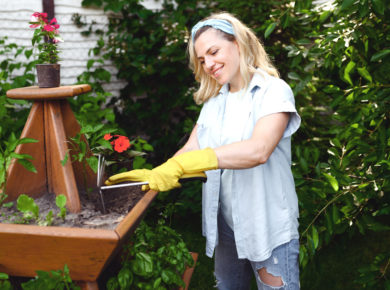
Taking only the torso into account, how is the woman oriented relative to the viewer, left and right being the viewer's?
facing the viewer and to the left of the viewer

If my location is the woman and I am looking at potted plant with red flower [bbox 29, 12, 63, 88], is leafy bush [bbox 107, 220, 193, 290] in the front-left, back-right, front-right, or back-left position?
front-left

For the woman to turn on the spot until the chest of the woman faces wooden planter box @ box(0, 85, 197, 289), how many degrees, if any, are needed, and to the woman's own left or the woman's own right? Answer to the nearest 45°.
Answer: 0° — they already face it

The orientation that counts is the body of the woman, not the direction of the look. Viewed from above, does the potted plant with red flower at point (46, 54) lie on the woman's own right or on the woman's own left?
on the woman's own right

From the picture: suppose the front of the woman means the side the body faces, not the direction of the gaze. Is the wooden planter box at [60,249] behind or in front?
in front

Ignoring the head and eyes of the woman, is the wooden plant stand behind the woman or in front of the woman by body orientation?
in front

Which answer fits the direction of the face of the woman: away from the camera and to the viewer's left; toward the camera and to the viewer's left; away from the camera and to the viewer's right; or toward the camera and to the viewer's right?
toward the camera and to the viewer's left

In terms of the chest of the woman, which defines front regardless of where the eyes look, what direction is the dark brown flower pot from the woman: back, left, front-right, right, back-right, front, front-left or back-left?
front-right
